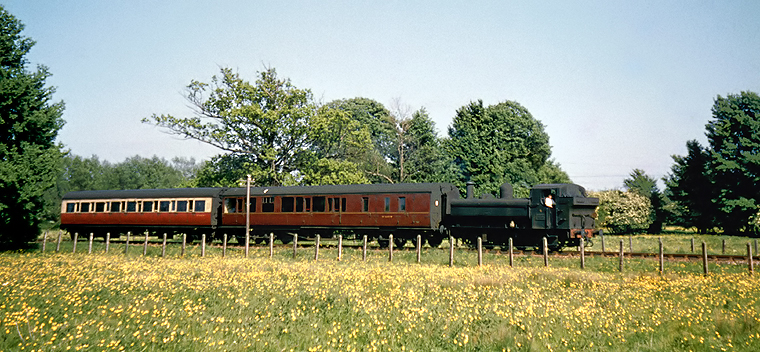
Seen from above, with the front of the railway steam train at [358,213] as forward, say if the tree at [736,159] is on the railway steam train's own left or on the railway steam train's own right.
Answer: on the railway steam train's own left

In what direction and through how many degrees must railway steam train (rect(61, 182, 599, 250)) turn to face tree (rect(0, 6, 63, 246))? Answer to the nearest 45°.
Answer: approximately 135° to its right

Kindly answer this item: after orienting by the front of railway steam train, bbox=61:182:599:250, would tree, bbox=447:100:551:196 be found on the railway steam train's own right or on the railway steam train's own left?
on the railway steam train's own left

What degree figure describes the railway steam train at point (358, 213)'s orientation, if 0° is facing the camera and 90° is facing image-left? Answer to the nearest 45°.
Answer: approximately 315°

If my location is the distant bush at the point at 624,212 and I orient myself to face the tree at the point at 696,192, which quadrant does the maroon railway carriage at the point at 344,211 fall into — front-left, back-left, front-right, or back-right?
back-right
